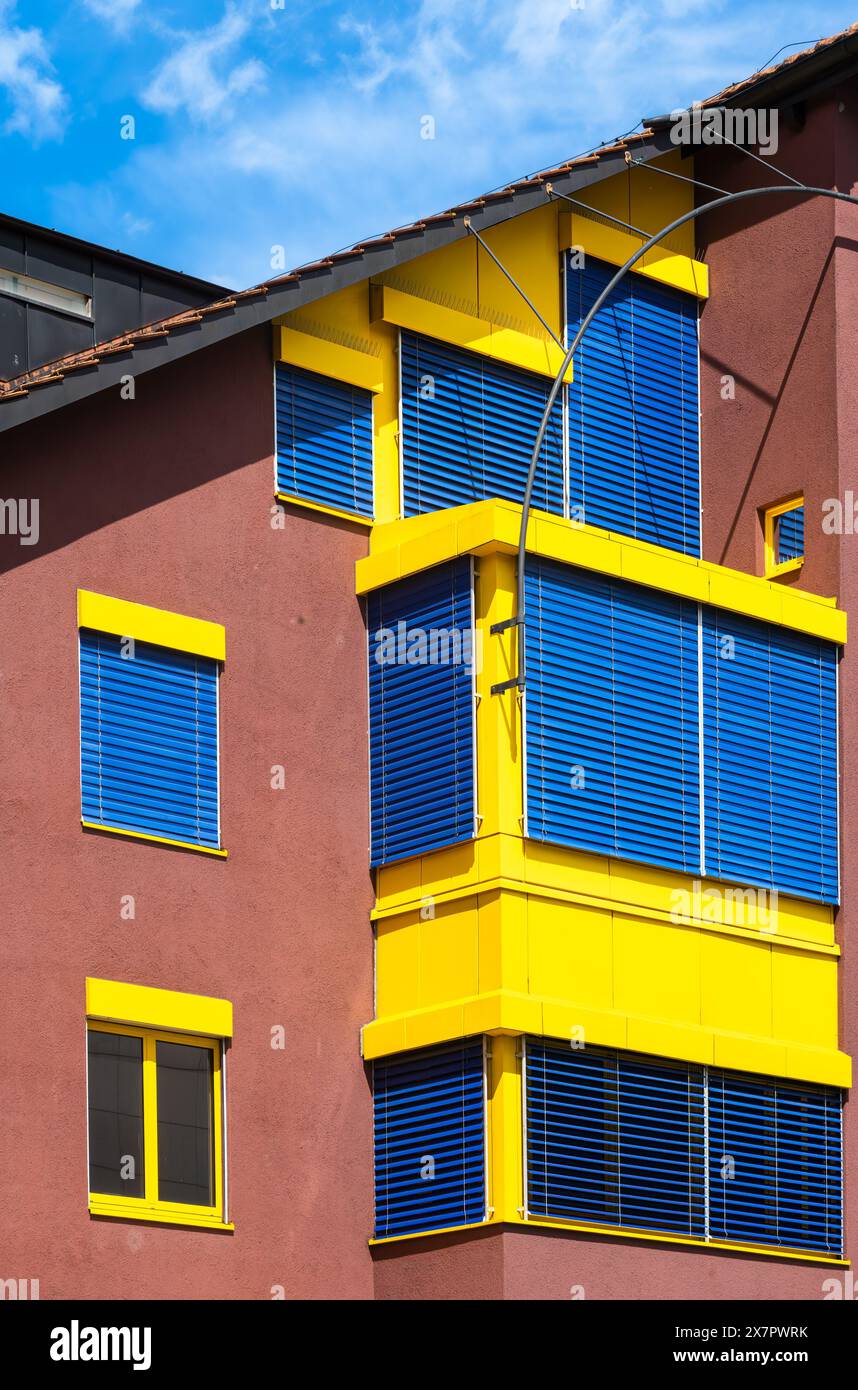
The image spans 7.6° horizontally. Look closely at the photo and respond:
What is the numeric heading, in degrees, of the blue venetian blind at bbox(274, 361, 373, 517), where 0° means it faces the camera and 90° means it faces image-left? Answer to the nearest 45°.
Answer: approximately 315°

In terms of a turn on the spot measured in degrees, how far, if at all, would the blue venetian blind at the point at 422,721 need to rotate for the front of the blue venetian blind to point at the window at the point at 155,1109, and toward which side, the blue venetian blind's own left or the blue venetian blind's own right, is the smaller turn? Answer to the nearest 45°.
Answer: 0° — it already faces it

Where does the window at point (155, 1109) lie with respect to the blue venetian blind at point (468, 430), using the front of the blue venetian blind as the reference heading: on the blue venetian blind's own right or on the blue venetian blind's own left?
on the blue venetian blind's own right

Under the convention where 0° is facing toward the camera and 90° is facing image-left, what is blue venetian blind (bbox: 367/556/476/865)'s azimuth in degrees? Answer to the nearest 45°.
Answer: approximately 45°
